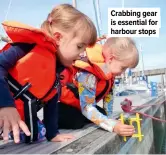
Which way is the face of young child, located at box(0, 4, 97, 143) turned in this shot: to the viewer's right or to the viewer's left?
to the viewer's right

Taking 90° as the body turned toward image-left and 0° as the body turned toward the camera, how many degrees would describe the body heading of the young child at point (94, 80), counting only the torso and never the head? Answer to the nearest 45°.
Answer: approximately 270°
